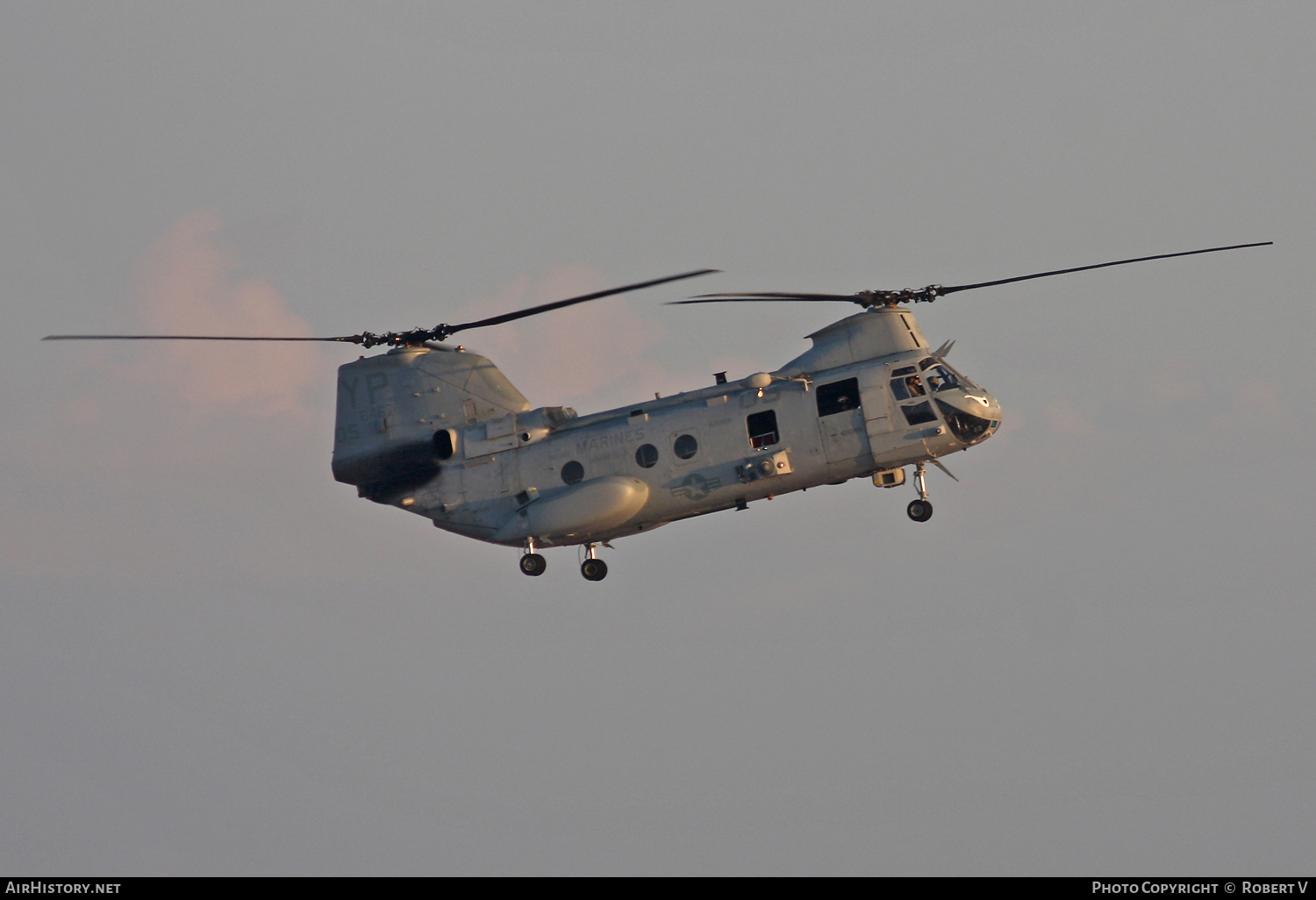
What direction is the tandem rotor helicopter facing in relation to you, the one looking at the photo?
facing to the right of the viewer
